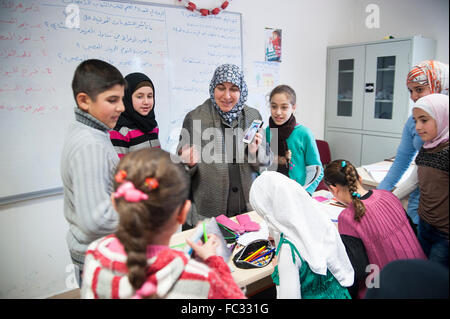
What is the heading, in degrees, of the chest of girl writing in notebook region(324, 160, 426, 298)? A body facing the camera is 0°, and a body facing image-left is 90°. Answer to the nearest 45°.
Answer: approximately 135°

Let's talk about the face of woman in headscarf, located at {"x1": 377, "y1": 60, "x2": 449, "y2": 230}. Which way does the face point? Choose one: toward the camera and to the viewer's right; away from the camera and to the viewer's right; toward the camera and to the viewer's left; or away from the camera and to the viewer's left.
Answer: toward the camera and to the viewer's left

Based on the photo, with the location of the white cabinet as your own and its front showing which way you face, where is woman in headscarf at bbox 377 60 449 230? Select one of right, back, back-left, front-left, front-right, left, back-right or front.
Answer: front-left

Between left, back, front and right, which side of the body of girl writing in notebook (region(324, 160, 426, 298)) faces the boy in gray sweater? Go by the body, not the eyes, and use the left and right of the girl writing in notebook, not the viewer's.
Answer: left

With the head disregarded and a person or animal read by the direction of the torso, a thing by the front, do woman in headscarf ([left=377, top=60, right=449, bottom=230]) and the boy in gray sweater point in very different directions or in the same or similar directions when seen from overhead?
very different directions

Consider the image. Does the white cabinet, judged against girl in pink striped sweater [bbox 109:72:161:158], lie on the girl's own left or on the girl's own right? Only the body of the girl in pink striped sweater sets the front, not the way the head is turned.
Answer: on the girl's own left

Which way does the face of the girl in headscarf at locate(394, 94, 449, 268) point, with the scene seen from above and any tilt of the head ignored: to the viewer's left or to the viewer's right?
to the viewer's left

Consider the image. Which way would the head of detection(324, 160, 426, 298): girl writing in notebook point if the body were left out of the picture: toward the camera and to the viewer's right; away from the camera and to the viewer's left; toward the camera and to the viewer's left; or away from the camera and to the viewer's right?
away from the camera and to the viewer's left

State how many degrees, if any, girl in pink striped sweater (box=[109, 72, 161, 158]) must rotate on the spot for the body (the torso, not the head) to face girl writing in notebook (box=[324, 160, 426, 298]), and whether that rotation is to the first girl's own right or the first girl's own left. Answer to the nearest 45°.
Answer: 0° — they already face them

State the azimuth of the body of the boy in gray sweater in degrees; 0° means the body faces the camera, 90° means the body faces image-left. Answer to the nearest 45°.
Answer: approximately 270°
